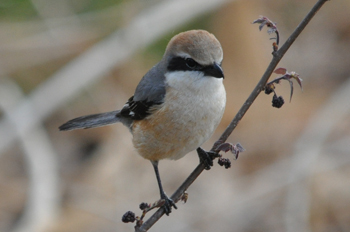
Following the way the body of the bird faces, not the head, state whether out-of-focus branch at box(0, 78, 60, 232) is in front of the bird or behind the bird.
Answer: behind

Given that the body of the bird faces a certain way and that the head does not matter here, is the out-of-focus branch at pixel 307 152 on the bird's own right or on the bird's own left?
on the bird's own left

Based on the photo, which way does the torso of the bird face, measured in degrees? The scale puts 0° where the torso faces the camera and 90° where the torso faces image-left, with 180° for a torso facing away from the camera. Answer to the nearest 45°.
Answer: approximately 315°
